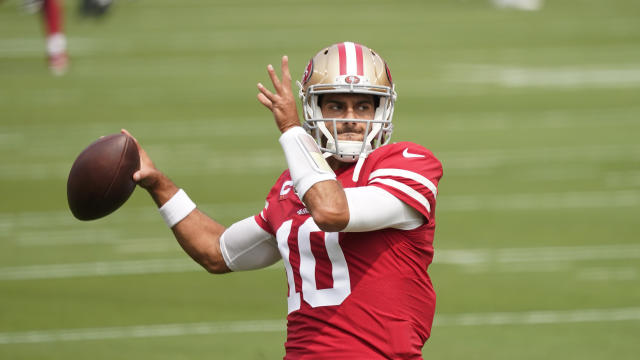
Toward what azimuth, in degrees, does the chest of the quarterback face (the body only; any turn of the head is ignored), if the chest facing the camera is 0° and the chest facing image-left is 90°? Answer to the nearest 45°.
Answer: approximately 45°

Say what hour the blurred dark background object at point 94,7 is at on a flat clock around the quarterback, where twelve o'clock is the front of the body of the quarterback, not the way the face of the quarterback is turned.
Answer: The blurred dark background object is roughly at 4 o'clock from the quarterback.

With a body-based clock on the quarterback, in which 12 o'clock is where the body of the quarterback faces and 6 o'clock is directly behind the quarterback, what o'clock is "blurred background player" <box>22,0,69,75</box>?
The blurred background player is roughly at 4 o'clock from the quarterback.
